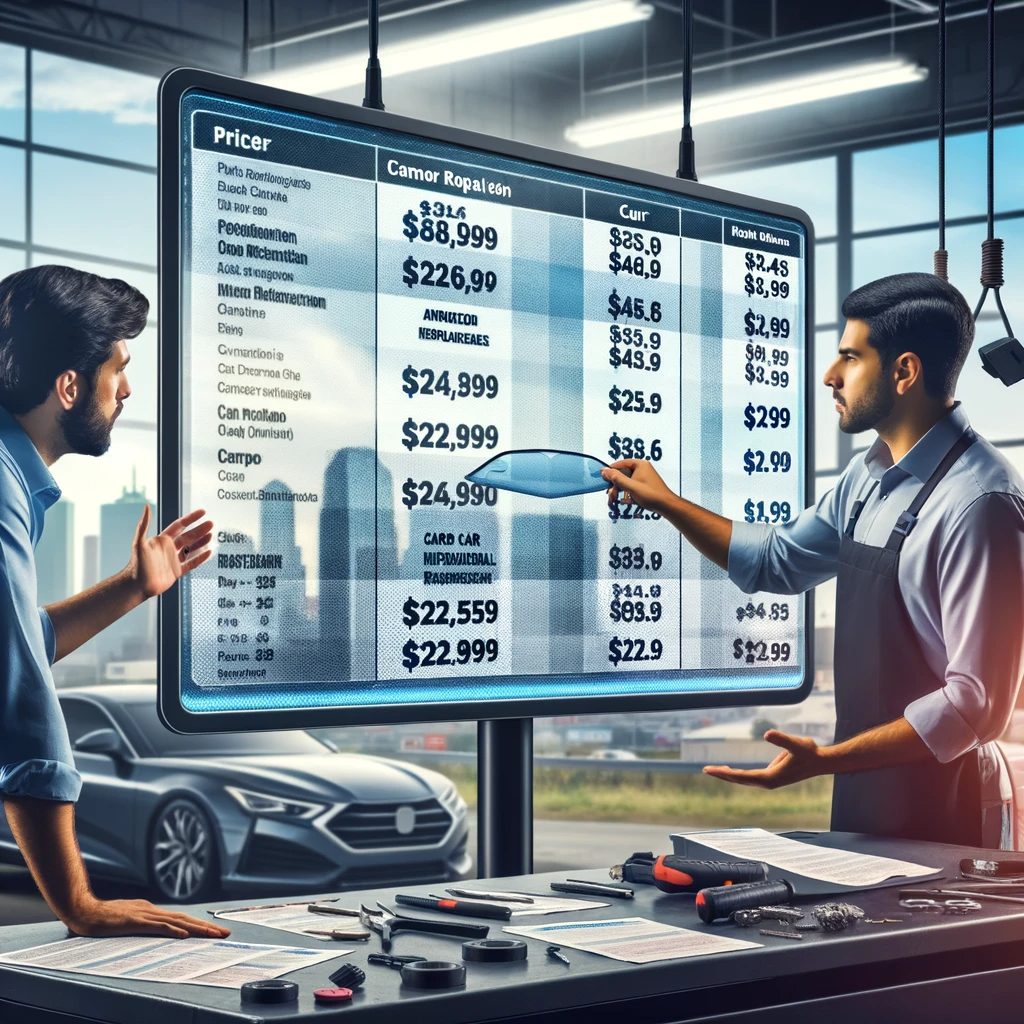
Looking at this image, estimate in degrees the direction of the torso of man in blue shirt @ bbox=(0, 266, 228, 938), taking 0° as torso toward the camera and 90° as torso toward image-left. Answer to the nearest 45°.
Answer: approximately 270°

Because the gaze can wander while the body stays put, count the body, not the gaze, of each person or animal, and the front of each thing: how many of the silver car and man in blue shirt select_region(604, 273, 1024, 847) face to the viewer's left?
1

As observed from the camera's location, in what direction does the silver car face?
facing the viewer and to the right of the viewer

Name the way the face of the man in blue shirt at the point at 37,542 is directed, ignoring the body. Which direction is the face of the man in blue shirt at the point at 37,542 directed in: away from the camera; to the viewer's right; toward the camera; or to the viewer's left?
to the viewer's right

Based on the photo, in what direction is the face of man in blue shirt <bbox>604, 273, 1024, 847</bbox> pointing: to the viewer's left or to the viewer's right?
to the viewer's left

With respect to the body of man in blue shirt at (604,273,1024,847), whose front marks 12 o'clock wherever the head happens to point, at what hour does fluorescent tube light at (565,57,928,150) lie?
The fluorescent tube light is roughly at 3 o'clock from the man in blue shirt.

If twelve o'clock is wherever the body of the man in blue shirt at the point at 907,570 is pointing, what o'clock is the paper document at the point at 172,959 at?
The paper document is roughly at 10 o'clock from the man in blue shirt.

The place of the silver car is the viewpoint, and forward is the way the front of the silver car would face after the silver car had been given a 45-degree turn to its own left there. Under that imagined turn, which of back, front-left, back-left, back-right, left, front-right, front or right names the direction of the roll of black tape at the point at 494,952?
right

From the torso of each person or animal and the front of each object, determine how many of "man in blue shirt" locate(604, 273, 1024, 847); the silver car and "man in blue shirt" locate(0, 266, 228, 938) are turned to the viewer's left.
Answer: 1

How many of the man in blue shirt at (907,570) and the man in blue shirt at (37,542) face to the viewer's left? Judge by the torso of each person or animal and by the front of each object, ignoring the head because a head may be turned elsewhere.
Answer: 1

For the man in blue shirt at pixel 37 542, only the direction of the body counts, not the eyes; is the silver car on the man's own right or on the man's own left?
on the man's own left

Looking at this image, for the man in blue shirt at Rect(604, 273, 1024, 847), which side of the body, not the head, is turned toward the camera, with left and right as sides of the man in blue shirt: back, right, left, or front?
left
